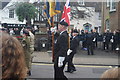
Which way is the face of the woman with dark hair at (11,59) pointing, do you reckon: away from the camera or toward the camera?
away from the camera

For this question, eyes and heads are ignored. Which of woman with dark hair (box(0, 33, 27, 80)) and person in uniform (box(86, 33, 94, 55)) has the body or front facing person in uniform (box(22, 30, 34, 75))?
the woman with dark hair

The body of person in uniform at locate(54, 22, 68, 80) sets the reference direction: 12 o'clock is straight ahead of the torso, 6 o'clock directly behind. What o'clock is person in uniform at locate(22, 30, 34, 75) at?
person in uniform at locate(22, 30, 34, 75) is roughly at 2 o'clock from person in uniform at locate(54, 22, 68, 80).

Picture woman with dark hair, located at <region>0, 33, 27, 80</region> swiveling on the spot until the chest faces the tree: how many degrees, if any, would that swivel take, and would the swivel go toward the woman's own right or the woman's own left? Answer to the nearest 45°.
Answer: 0° — they already face it

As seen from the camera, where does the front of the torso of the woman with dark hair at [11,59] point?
away from the camera

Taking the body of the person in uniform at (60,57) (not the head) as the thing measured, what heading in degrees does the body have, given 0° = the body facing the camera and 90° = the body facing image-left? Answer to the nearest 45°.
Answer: approximately 90°

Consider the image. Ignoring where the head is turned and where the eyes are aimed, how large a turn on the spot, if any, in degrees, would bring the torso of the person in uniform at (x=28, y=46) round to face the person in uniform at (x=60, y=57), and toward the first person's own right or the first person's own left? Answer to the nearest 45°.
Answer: approximately 90° to the first person's own left

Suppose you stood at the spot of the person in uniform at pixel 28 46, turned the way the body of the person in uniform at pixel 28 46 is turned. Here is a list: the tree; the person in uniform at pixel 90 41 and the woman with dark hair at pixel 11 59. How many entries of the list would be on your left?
1
